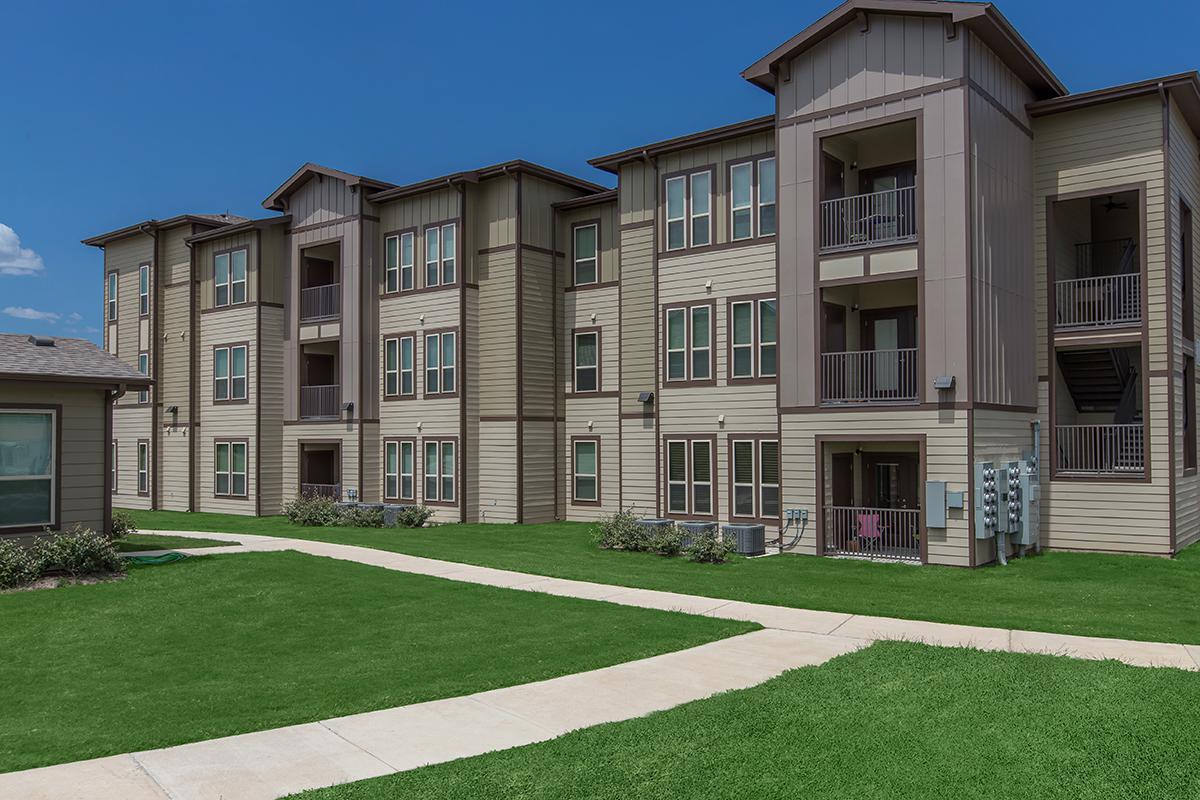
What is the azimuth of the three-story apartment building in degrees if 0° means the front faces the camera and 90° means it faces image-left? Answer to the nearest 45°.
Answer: approximately 45°

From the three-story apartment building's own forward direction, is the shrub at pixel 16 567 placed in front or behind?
in front

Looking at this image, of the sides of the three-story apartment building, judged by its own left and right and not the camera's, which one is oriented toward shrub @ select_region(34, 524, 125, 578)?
front

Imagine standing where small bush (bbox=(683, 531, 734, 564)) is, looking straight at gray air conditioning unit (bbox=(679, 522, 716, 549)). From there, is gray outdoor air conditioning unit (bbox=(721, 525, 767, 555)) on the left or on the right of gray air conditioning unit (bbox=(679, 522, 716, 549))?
right
